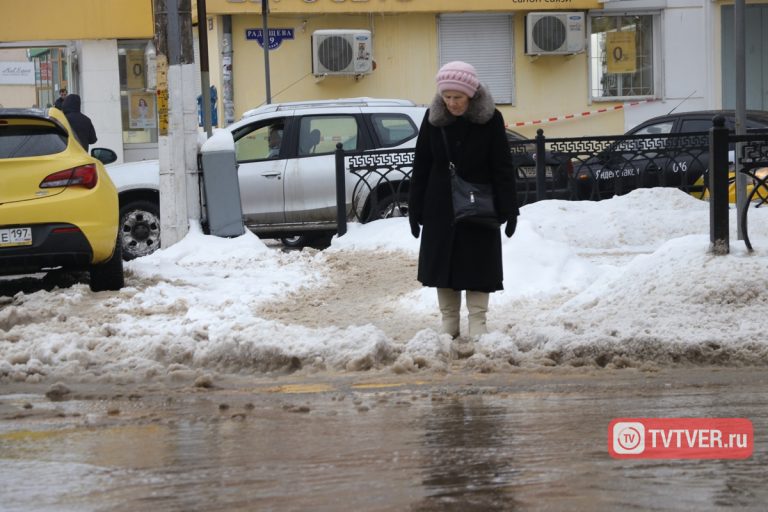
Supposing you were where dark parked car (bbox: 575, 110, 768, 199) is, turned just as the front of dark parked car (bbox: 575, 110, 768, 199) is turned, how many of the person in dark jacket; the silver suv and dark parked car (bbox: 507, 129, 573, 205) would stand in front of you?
3

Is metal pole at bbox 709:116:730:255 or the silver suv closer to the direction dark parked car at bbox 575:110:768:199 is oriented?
the silver suv

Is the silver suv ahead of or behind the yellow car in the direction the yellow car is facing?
ahead

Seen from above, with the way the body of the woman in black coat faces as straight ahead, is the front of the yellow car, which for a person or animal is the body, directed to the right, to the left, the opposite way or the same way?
the opposite way

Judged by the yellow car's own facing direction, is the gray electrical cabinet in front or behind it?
in front

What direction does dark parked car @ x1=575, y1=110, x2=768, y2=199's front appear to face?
to the viewer's left

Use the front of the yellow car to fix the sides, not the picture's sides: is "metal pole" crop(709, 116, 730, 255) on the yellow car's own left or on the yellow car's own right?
on the yellow car's own right

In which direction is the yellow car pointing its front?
away from the camera

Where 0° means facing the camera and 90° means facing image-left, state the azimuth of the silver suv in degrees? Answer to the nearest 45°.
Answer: approximately 90°

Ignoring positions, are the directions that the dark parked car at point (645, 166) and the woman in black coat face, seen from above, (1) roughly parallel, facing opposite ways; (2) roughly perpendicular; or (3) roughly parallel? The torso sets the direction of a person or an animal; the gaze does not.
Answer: roughly perpendicular
